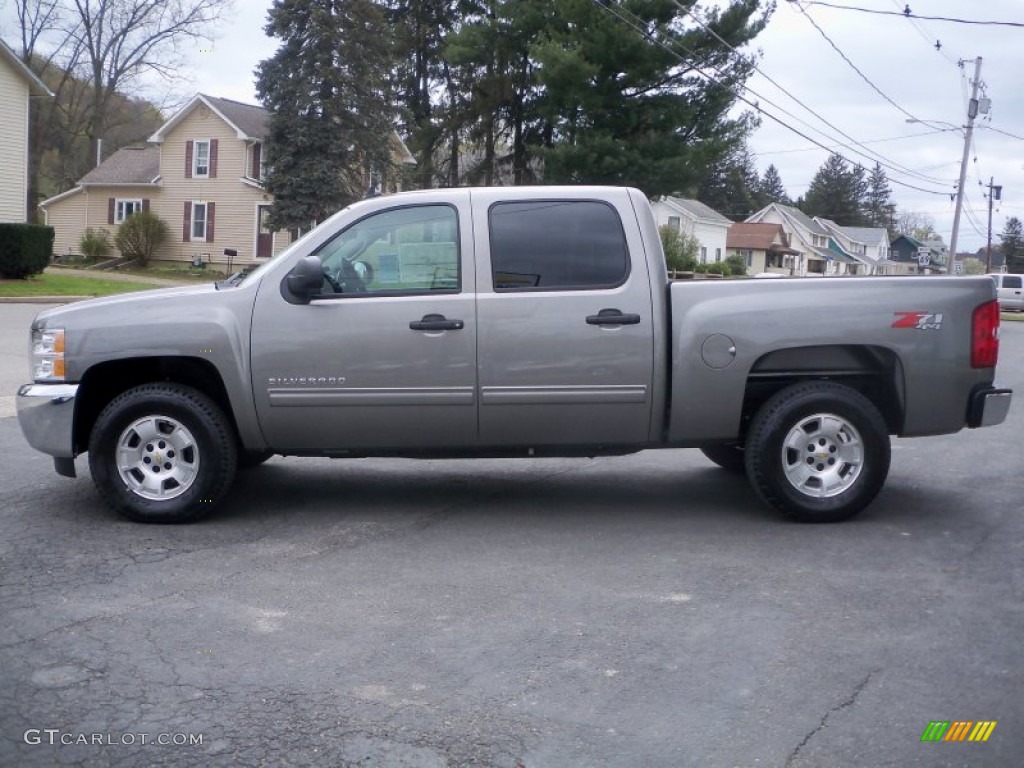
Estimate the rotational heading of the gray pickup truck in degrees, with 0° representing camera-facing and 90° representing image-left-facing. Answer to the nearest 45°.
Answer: approximately 90°

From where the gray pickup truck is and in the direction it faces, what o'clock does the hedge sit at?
The hedge is roughly at 2 o'clock from the gray pickup truck.

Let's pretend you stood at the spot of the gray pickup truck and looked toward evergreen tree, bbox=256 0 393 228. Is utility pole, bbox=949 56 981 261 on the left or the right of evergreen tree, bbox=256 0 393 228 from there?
right

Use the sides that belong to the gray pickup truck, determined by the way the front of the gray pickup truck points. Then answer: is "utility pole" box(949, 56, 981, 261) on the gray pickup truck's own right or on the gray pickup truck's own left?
on the gray pickup truck's own right

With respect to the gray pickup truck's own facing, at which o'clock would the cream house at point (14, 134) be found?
The cream house is roughly at 2 o'clock from the gray pickup truck.

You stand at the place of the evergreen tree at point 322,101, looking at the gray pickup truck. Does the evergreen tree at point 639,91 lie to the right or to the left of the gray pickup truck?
left

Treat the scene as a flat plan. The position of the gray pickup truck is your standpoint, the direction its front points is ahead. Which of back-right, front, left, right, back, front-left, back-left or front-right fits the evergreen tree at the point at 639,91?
right

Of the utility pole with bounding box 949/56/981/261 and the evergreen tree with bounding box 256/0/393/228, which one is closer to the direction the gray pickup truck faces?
the evergreen tree

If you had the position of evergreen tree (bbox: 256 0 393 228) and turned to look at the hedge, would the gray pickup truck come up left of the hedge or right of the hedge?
left

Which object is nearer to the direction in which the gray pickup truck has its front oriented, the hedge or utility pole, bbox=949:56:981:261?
the hedge

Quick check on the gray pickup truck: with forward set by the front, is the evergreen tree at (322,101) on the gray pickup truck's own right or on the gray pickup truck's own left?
on the gray pickup truck's own right
